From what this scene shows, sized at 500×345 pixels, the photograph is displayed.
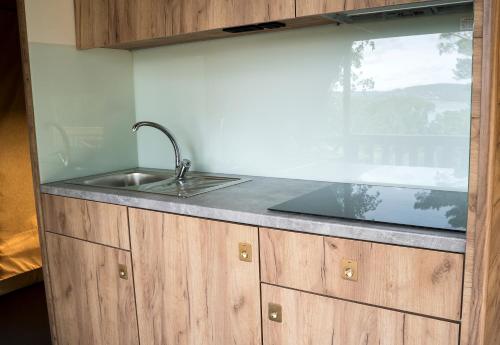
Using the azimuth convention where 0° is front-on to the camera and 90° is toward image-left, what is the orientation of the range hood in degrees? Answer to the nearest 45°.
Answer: approximately 45°

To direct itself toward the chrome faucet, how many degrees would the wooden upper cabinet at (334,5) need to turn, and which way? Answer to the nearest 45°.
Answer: approximately 90° to its right

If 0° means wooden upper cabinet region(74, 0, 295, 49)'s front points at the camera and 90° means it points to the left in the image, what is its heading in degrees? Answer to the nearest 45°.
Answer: approximately 45°

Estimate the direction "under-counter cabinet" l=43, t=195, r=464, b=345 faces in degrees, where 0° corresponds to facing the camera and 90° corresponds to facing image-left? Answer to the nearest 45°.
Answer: approximately 45°

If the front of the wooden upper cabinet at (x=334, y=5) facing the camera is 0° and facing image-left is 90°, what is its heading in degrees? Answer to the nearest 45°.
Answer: approximately 45°

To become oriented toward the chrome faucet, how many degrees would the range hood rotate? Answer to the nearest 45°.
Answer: approximately 45° to its right
